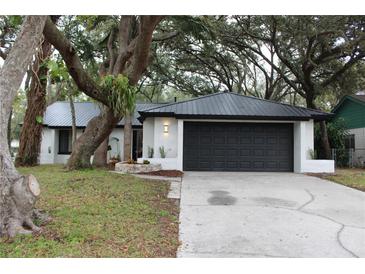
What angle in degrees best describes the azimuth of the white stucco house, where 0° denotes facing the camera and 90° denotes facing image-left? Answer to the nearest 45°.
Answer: approximately 0°

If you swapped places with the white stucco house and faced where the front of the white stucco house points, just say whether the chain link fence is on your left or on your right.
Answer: on your left

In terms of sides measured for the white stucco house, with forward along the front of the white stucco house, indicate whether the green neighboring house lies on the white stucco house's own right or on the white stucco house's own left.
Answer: on the white stucco house's own left

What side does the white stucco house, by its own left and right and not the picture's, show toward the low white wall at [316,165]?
left

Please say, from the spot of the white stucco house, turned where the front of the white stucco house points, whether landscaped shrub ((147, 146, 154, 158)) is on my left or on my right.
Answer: on my right
